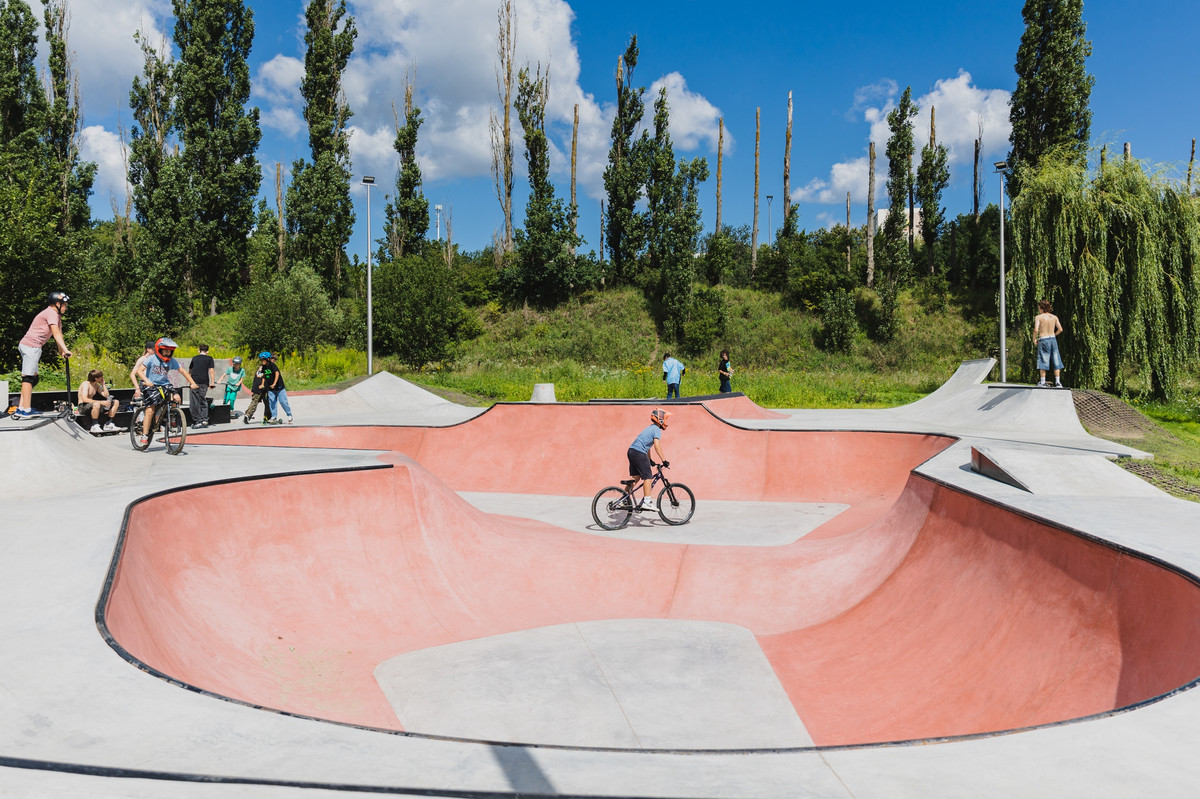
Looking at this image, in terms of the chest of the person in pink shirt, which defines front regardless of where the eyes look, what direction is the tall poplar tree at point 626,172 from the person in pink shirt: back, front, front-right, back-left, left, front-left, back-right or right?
front-left

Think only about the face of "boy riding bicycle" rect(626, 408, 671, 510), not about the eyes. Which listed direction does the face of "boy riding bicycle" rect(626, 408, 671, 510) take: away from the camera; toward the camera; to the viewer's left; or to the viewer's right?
to the viewer's right

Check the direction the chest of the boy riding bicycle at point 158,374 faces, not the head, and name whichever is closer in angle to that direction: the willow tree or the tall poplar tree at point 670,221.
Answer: the willow tree

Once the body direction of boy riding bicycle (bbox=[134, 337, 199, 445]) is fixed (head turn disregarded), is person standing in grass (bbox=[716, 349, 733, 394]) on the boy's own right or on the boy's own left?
on the boy's own left

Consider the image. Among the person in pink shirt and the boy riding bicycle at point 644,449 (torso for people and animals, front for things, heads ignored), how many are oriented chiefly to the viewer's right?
2

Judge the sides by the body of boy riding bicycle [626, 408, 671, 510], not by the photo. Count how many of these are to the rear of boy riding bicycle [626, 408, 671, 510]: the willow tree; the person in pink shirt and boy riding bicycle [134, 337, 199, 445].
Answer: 2

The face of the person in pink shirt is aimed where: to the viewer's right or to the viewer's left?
to the viewer's right

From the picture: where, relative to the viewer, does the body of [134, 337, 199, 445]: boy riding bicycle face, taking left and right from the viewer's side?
facing the viewer and to the right of the viewer

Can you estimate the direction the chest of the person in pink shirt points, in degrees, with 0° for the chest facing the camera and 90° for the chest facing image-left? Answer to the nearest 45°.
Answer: approximately 270°

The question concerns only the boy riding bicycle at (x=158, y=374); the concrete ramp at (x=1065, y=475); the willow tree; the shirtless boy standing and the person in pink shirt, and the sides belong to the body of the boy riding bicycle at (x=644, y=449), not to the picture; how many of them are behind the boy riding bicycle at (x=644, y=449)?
2

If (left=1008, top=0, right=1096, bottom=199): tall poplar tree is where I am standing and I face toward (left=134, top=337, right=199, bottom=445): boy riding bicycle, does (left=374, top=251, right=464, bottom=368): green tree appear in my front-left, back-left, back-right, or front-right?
front-right

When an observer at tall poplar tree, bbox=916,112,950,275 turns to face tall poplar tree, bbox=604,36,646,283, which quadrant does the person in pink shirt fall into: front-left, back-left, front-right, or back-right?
front-left

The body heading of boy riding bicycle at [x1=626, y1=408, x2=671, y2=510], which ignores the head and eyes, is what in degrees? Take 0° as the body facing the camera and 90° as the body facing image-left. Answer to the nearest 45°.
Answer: approximately 270°

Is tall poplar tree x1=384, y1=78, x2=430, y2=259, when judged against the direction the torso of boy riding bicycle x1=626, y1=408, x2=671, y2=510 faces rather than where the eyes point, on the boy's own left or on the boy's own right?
on the boy's own left
